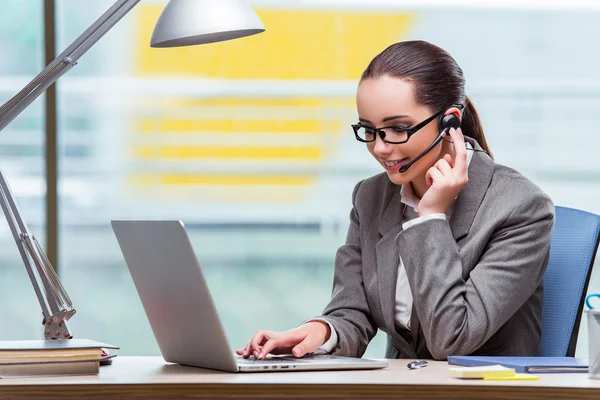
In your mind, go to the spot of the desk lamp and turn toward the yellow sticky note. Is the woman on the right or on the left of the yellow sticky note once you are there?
left

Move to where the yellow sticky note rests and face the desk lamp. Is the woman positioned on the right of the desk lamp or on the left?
right

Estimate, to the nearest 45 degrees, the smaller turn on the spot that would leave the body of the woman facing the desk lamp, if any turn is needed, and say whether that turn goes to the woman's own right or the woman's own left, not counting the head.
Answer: approximately 45° to the woman's own right

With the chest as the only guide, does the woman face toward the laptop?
yes

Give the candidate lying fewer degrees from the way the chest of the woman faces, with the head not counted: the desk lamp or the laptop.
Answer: the laptop

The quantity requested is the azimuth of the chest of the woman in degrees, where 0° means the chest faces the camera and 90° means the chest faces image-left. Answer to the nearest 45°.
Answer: approximately 45°

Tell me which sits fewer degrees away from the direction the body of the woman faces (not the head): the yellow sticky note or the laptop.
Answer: the laptop
